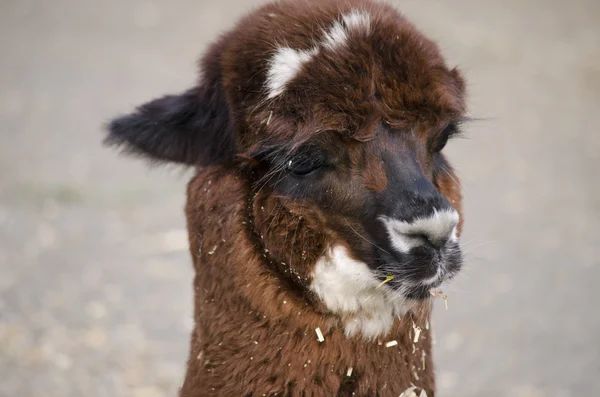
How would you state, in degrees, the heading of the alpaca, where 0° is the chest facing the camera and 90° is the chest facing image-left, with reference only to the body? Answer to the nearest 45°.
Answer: approximately 315°
